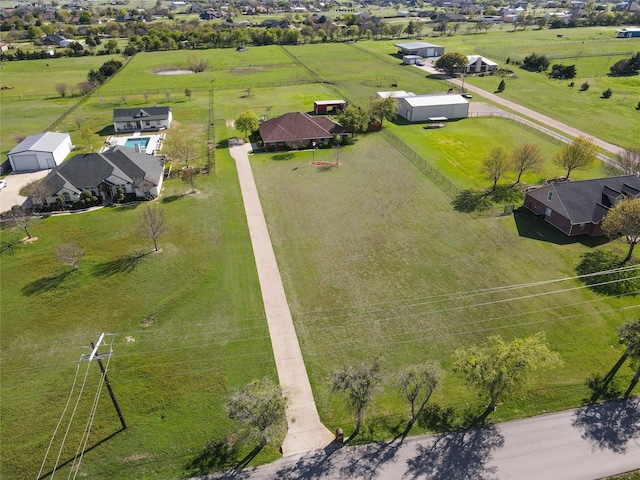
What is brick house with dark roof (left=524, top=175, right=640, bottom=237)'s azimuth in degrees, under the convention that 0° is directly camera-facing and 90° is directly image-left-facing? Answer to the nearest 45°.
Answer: approximately 315°

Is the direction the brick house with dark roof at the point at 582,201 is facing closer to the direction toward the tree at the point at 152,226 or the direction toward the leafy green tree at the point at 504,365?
the leafy green tree

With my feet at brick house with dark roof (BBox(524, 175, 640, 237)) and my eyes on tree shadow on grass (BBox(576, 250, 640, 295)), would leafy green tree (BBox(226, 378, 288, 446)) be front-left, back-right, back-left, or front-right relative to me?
front-right

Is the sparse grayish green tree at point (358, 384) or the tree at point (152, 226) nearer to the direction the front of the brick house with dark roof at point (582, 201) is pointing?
the sparse grayish green tree

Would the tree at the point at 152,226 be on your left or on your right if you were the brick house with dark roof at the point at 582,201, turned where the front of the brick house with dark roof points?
on your right

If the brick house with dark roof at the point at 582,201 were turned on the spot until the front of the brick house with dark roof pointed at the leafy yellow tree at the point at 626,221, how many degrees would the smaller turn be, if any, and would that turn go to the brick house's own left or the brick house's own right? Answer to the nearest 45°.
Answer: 0° — it already faces it

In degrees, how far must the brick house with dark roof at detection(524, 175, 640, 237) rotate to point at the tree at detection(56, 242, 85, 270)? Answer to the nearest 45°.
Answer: approximately 90° to its right

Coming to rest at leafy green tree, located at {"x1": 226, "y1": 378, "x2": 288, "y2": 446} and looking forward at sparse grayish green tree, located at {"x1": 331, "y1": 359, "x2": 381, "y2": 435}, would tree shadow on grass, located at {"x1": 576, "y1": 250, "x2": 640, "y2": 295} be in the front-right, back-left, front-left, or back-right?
front-left

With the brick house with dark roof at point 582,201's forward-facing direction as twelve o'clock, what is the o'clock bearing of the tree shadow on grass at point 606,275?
The tree shadow on grass is roughly at 1 o'clock from the brick house with dark roof.

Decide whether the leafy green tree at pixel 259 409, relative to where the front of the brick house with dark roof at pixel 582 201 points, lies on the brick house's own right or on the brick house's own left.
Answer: on the brick house's own right

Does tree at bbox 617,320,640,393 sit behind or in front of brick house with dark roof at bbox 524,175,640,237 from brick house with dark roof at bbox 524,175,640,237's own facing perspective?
in front

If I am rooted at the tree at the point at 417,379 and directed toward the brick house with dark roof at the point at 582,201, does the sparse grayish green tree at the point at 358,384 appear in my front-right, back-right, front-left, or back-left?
back-left

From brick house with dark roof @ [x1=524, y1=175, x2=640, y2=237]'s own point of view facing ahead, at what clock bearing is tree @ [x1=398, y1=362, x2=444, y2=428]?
The tree is roughly at 2 o'clock from the brick house with dark roof.

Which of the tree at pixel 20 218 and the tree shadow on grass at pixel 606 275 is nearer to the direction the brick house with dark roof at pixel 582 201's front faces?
the tree shadow on grass
